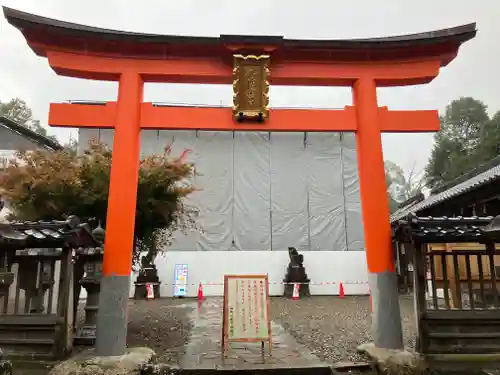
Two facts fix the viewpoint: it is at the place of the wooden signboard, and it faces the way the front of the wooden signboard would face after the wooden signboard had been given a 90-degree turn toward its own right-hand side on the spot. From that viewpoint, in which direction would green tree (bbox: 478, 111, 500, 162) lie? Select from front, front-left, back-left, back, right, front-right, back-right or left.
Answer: back-right

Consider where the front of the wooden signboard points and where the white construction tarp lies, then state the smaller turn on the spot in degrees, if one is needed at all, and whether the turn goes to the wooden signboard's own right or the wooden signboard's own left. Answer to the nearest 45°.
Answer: approximately 180°

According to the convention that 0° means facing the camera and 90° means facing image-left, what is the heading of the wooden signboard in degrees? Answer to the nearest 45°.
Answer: approximately 0°

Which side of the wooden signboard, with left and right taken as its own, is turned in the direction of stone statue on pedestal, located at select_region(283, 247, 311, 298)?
back

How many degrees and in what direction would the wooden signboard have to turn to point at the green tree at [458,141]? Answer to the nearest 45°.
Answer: approximately 135° to its left

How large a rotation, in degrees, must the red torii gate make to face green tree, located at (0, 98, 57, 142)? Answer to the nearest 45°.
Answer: approximately 135° to its right

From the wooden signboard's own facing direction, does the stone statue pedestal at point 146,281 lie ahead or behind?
behind

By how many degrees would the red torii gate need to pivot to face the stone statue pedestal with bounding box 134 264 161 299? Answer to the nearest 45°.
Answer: approximately 180°

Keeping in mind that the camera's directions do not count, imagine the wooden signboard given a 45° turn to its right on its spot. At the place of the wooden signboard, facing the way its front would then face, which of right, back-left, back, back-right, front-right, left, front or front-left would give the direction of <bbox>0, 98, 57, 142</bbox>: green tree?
right

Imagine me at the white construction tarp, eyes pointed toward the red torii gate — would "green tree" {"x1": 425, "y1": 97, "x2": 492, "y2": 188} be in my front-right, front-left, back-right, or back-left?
back-left
